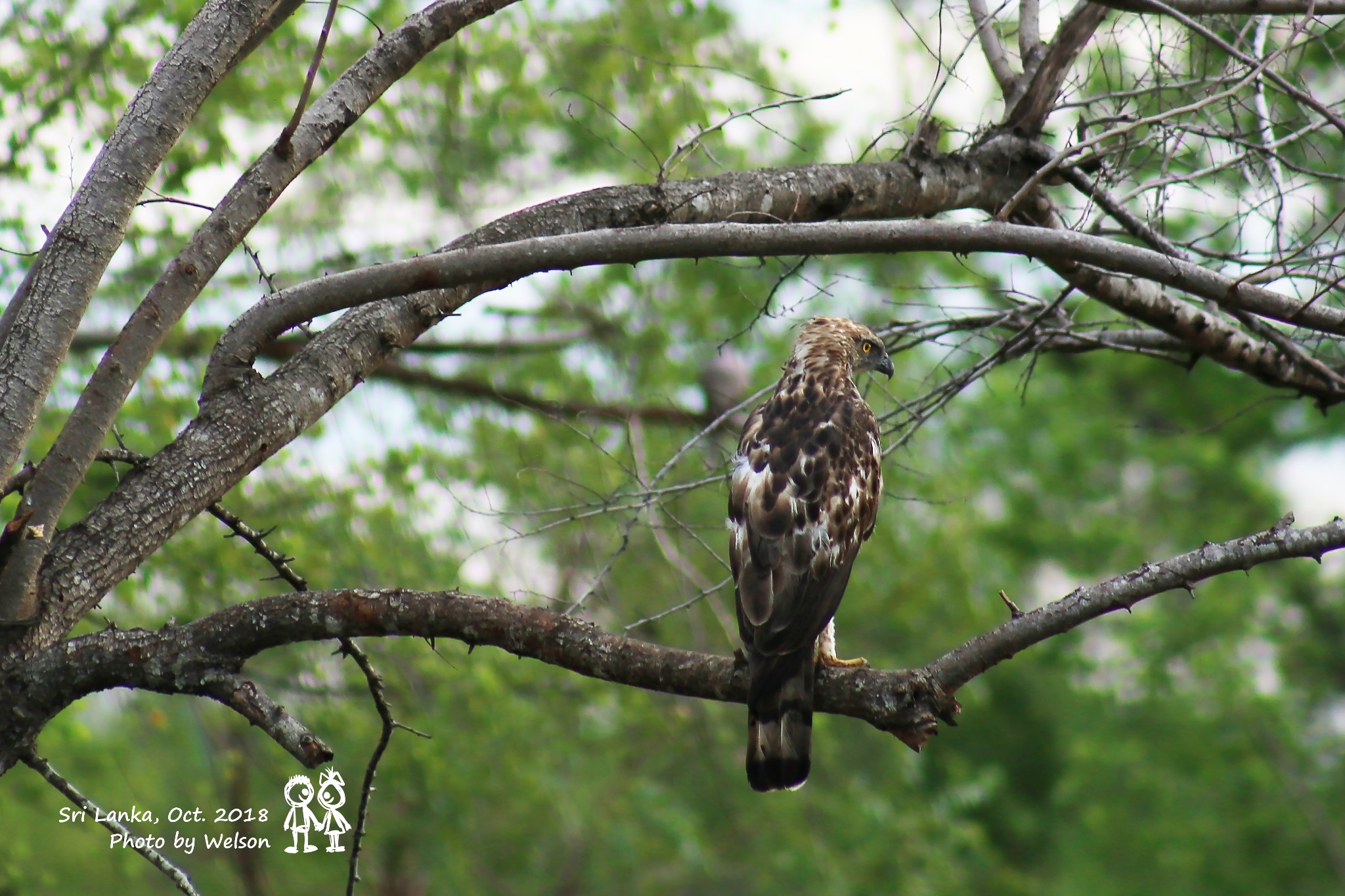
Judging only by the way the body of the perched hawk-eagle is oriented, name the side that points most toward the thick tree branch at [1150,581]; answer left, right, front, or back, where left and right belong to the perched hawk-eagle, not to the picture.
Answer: right

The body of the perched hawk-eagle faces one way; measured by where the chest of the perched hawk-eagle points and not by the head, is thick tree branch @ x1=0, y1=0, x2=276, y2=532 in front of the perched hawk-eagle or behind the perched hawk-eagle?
behind

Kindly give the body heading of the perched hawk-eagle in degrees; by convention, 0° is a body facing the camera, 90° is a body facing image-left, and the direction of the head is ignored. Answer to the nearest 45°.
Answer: approximately 225°

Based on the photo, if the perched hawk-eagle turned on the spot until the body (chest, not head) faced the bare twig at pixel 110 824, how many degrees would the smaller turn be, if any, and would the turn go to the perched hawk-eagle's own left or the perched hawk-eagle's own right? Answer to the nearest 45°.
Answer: approximately 90° to the perched hawk-eagle's own left
